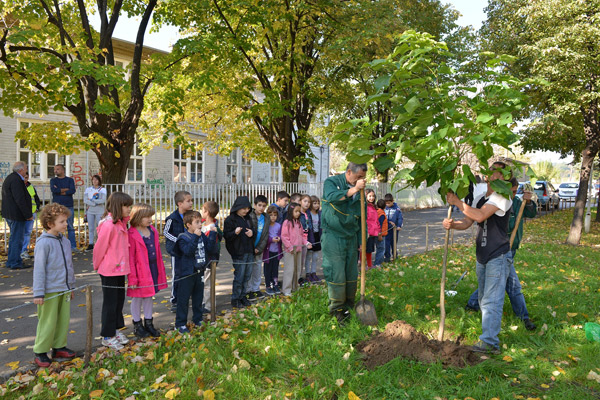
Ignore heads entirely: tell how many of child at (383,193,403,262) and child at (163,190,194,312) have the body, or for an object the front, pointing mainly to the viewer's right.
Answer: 1

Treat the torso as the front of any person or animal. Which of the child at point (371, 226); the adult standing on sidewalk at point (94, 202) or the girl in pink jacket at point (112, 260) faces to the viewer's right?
the girl in pink jacket

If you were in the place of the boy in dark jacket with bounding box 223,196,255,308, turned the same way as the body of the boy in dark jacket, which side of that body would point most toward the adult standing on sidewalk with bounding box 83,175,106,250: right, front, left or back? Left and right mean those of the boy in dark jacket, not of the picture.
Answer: back

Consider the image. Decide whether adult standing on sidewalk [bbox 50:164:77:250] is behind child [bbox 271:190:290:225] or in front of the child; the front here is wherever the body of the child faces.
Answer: behind

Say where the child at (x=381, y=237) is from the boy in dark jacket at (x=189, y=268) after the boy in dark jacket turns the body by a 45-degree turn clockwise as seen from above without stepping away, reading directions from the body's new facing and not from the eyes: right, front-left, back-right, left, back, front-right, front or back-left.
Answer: back-left

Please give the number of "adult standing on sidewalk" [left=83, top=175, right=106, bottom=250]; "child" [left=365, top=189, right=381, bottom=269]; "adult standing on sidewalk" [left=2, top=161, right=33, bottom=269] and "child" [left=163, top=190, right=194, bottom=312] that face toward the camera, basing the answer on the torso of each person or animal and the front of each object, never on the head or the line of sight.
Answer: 2

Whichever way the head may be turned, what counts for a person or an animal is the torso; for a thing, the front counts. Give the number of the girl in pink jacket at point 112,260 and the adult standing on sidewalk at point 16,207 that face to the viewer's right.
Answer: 2

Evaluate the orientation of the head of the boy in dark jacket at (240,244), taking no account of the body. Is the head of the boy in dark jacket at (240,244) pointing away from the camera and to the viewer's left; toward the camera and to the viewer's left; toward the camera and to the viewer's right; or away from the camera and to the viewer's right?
toward the camera and to the viewer's right

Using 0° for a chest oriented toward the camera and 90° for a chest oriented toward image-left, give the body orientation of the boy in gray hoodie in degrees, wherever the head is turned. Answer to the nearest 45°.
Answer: approximately 315°

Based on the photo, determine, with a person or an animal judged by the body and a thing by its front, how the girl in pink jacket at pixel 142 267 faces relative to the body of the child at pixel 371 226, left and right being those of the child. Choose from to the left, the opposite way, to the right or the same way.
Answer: to the left

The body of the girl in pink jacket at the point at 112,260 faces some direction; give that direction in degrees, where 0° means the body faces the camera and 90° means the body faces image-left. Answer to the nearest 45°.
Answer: approximately 270°

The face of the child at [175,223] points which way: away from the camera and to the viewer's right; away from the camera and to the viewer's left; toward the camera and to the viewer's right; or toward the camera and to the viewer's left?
toward the camera and to the viewer's right

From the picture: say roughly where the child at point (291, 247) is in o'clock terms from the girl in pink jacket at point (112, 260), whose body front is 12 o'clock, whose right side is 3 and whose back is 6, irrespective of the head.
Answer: The child is roughly at 11 o'clock from the girl in pink jacket.

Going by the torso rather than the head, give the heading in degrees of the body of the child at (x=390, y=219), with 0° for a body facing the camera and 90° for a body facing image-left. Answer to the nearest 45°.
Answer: approximately 45°

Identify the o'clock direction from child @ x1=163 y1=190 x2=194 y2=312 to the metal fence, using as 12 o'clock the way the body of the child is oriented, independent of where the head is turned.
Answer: The metal fence is roughly at 9 o'clock from the child.
